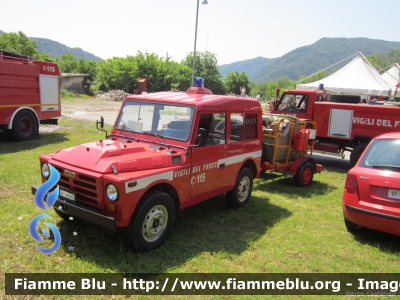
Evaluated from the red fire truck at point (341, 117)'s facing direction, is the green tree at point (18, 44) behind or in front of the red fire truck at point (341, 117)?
in front

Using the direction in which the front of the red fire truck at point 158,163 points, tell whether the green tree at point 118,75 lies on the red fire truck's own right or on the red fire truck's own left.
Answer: on the red fire truck's own right

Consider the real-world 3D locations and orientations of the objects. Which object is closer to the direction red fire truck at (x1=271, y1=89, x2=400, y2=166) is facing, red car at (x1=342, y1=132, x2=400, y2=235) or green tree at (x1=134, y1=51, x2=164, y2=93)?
the green tree

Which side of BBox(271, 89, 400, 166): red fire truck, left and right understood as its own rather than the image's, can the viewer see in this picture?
left

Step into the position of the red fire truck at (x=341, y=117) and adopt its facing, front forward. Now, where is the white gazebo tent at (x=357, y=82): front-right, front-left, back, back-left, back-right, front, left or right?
right

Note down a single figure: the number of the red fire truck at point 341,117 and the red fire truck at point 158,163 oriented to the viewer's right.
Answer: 0

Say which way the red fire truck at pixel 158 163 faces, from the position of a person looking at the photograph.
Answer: facing the viewer and to the left of the viewer

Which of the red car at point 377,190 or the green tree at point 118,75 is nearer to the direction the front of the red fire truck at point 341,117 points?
the green tree

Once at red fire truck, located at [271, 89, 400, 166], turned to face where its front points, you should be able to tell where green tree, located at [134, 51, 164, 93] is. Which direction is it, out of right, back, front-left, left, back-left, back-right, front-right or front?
front-right

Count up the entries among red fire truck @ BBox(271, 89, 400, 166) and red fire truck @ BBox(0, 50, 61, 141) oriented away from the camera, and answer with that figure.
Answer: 0

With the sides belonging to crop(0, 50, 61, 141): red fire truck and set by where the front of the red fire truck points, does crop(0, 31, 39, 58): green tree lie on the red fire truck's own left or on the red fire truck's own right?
on the red fire truck's own right
